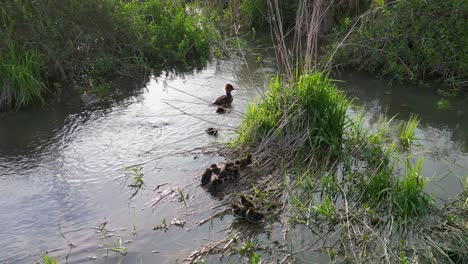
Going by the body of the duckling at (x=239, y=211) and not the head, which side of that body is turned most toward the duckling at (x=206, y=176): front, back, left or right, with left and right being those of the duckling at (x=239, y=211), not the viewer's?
front

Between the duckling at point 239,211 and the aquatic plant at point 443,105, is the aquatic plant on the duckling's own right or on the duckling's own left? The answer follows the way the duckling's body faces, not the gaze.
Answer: on the duckling's own right

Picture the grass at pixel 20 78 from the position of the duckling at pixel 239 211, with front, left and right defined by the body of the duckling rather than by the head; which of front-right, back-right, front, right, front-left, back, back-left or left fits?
front

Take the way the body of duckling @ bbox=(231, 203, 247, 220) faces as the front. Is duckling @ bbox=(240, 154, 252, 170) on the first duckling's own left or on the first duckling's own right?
on the first duckling's own right

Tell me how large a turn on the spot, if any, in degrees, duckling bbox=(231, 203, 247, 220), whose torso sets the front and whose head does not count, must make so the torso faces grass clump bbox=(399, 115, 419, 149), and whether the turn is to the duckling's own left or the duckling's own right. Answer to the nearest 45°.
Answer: approximately 90° to the duckling's own right

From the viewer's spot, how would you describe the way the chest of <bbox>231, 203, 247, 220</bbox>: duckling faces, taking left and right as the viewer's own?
facing away from the viewer and to the left of the viewer
